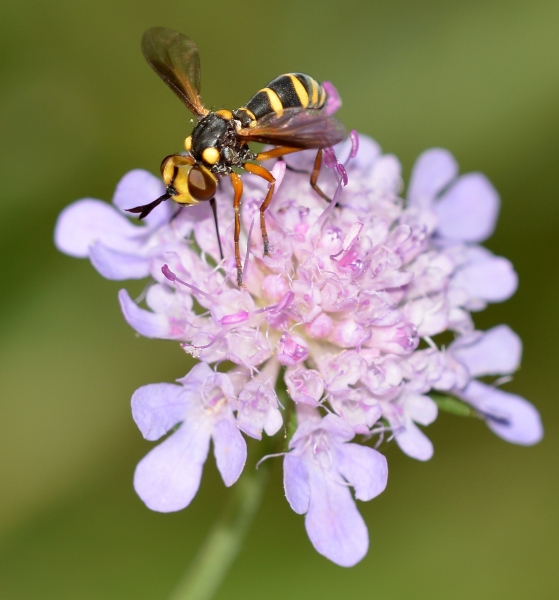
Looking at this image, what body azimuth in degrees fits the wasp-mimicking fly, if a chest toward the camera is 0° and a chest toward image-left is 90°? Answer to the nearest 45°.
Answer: approximately 45°
